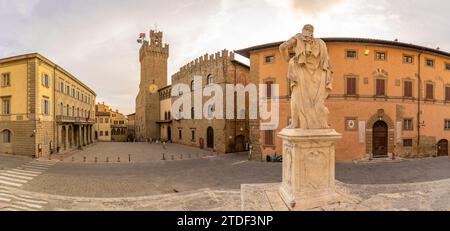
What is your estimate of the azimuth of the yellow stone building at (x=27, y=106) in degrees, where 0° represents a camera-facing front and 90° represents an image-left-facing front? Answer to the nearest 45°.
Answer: approximately 315°
